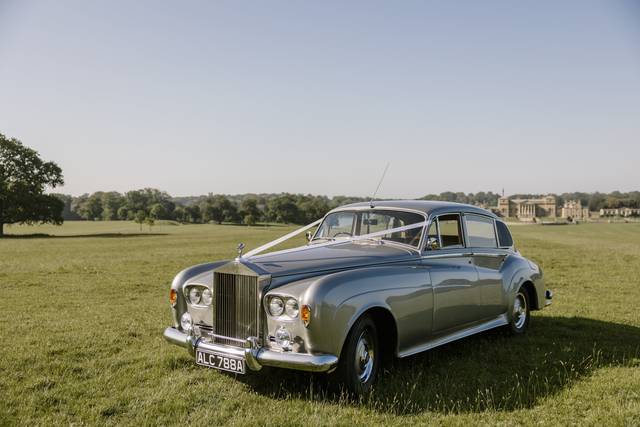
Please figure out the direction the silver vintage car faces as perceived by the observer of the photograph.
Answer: facing the viewer and to the left of the viewer
